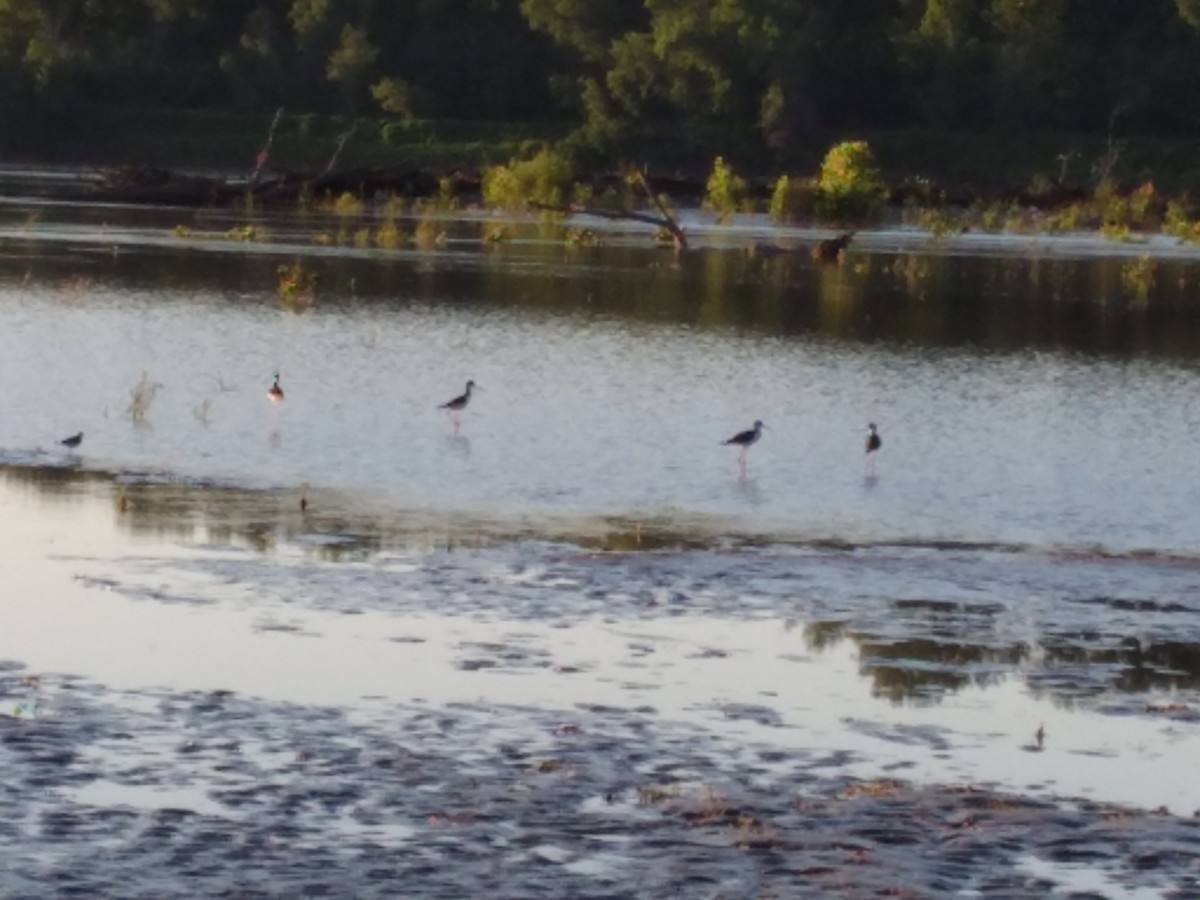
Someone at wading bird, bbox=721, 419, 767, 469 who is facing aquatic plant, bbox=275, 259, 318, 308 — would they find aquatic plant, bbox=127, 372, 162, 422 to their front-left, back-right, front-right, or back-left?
front-left

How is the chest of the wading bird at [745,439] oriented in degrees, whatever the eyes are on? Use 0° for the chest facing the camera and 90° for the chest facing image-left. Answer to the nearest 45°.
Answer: approximately 270°

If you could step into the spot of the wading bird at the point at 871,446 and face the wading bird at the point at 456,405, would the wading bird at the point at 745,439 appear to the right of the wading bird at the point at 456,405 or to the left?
left

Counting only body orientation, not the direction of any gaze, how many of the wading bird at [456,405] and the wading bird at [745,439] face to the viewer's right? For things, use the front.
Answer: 2

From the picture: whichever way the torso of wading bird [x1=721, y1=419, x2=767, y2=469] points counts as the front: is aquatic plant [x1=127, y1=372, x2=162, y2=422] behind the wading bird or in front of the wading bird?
behind

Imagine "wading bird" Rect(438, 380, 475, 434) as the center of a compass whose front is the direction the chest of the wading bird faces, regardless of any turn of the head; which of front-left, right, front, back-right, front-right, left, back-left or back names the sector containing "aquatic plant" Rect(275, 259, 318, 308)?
left

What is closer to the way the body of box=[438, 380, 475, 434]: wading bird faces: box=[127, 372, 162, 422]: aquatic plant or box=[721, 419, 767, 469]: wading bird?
the wading bird

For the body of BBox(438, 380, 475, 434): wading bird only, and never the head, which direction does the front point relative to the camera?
to the viewer's right

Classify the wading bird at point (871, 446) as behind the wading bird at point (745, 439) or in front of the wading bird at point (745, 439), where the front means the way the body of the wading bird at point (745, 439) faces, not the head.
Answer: in front

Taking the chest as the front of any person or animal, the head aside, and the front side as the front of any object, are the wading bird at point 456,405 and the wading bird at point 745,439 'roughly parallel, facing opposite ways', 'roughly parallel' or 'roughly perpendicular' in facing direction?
roughly parallel

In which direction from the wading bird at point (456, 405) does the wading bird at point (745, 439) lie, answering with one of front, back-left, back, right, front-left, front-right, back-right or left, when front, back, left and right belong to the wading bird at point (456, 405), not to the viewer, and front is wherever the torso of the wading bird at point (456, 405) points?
front-right

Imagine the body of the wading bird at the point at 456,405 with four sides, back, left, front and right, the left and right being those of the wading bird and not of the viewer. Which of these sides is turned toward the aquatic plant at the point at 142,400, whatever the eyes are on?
back

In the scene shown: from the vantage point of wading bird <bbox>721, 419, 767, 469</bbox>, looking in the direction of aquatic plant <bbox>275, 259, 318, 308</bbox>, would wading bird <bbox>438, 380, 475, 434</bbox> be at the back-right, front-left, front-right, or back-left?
front-left
